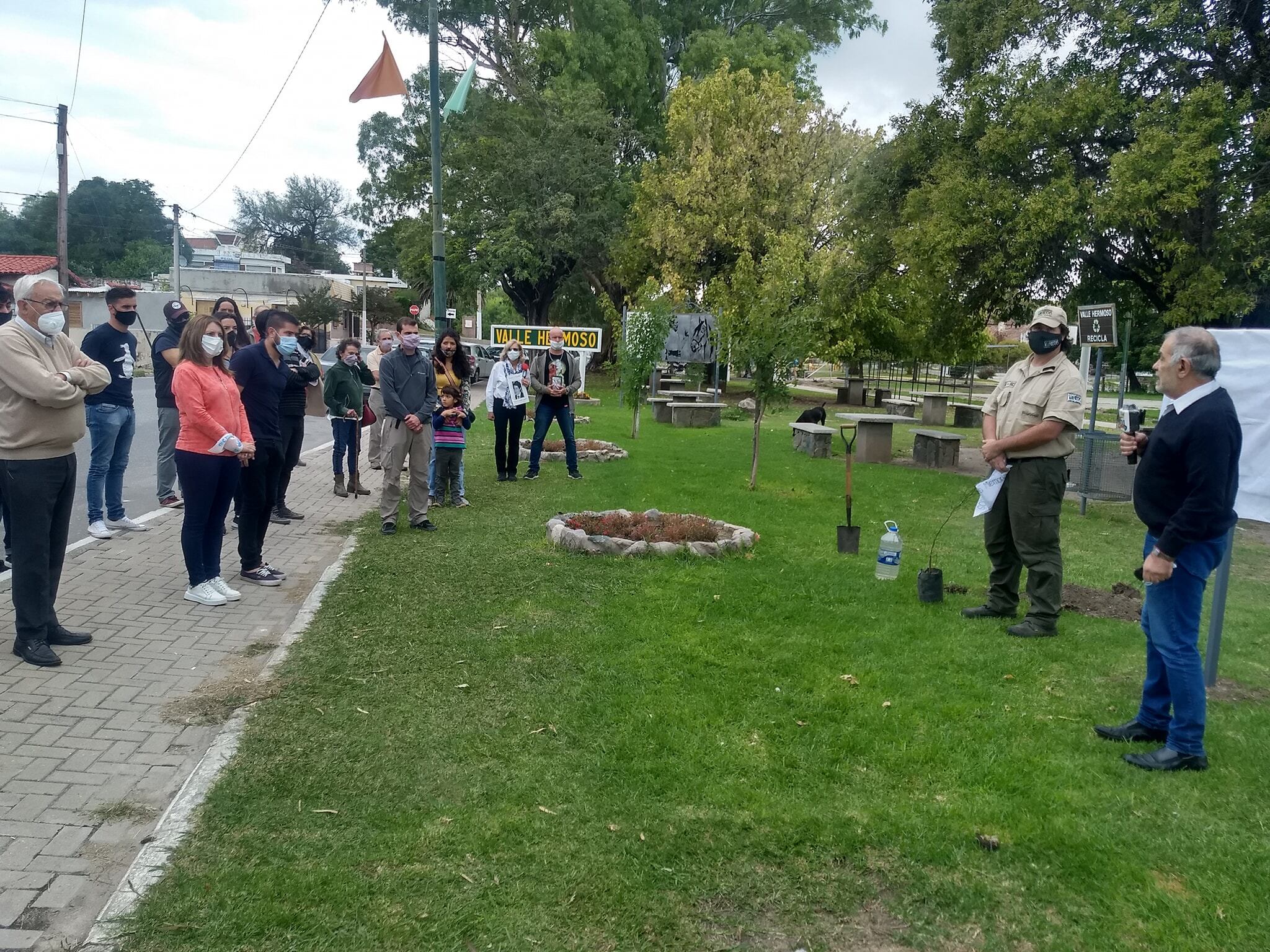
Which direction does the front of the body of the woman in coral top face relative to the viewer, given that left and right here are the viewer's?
facing the viewer and to the right of the viewer

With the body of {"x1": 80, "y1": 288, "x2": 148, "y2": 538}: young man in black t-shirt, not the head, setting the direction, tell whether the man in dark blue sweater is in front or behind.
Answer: in front

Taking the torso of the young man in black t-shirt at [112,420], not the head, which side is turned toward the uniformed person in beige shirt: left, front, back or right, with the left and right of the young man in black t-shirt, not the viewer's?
front

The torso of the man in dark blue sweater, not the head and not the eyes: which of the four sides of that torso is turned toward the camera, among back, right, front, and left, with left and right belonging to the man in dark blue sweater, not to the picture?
left

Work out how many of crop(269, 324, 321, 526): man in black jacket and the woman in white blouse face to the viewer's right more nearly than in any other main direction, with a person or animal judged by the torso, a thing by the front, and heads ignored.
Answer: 1

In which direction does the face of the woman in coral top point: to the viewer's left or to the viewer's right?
to the viewer's right

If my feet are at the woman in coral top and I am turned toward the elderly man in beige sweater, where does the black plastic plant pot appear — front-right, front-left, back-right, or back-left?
back-left

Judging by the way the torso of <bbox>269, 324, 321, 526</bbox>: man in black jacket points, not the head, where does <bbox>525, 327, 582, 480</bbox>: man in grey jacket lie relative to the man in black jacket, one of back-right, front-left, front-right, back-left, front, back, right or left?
front-left

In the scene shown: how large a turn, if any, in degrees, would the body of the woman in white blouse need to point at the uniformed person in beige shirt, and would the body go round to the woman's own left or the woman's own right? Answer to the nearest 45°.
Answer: approximately 45° to the woman's own left

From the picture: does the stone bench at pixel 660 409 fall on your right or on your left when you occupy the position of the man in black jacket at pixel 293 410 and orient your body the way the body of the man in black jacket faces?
on your left

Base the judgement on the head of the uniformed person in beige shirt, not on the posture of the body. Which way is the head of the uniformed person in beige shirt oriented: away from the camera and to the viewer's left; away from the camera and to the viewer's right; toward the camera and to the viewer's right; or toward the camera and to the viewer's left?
toward the camera and to the viewer's left

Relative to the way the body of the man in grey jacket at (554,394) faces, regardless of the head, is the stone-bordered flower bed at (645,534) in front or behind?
in front
